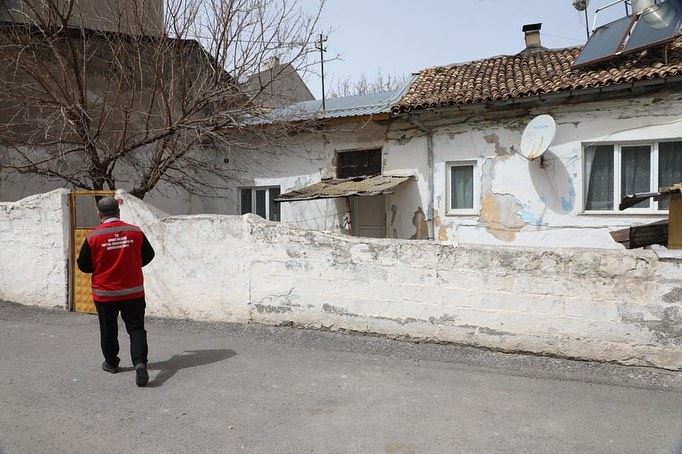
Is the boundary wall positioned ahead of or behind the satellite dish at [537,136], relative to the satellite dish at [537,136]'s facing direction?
ahead

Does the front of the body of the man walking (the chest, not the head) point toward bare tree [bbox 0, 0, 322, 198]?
yes

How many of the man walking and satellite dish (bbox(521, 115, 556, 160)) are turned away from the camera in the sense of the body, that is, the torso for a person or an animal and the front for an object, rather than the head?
1

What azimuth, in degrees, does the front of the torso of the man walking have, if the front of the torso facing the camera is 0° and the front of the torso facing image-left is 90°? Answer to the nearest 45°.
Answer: approximately 180°

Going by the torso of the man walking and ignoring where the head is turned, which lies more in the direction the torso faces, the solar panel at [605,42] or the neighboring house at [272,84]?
the neighboring house

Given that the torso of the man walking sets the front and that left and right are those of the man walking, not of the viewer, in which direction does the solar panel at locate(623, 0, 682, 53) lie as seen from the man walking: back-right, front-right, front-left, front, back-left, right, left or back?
right

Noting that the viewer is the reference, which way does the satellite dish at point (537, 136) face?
facing the viewer and to the left of the viewer

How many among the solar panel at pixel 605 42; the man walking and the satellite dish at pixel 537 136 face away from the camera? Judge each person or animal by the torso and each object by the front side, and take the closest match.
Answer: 1

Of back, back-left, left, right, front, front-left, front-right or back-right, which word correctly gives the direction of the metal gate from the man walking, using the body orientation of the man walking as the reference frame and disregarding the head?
front

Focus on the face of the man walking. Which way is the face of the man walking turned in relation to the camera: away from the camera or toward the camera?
away from the camera

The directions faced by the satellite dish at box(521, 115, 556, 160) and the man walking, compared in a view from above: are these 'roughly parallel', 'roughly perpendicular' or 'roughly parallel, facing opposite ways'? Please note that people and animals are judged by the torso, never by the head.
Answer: roughly perpendicular

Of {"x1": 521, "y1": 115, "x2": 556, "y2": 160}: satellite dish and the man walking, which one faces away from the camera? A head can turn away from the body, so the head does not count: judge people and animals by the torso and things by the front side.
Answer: the man walking
